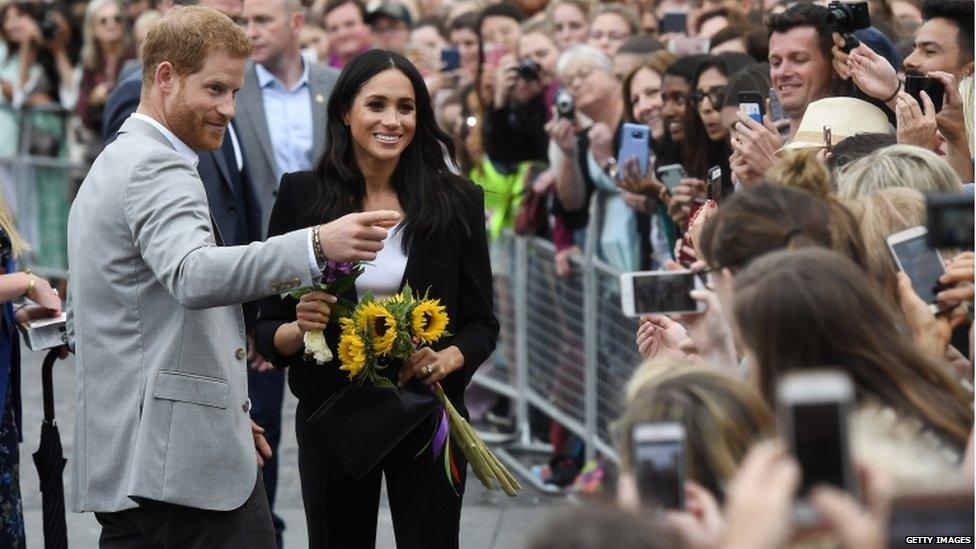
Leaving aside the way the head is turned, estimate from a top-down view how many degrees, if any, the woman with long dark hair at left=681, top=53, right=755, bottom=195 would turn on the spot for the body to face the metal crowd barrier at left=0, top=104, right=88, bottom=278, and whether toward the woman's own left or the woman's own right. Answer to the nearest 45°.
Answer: approximately 90° to the woman's own right

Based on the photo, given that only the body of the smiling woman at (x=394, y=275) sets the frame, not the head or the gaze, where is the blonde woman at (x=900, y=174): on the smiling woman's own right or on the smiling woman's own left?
on the smiling woman's own left

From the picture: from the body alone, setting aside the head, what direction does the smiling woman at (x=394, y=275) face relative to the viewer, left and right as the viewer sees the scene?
facing the viewer

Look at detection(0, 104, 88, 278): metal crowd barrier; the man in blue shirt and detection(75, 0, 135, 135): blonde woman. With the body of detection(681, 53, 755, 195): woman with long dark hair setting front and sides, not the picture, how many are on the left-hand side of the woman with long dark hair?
0

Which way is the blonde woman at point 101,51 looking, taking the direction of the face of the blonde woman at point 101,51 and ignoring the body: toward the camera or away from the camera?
toward the camera

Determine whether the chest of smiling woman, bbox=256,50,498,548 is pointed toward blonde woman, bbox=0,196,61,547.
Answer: no

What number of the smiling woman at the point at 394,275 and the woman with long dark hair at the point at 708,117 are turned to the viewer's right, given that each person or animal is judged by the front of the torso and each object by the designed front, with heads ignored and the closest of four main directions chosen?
0

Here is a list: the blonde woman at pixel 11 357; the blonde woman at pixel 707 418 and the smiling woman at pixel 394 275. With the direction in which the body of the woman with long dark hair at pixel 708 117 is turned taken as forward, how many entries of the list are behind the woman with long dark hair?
0

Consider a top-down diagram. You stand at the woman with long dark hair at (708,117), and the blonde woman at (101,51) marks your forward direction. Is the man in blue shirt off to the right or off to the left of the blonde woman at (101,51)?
left

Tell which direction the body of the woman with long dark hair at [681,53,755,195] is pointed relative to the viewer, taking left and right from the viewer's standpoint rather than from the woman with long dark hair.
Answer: facing the viewer and to the left of the viewer

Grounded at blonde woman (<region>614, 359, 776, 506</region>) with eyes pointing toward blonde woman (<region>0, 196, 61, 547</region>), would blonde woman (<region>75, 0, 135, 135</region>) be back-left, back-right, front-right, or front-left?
front-right

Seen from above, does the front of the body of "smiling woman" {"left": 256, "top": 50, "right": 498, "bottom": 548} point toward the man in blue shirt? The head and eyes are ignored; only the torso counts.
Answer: no

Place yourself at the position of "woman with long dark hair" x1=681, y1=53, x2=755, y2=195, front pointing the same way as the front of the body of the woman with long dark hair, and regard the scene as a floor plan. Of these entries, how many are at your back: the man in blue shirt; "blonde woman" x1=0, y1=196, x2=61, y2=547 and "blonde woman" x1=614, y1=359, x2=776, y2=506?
0

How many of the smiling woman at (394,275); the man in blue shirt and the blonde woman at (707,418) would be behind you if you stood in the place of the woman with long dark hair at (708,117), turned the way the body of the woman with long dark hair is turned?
0

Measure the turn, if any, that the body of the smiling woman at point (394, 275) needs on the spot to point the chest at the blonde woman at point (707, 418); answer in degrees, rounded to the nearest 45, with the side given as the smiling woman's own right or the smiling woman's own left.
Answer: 0° — they already face them

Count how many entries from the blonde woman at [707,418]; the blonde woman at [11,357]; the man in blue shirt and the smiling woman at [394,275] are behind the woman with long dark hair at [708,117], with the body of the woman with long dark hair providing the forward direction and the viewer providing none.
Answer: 0

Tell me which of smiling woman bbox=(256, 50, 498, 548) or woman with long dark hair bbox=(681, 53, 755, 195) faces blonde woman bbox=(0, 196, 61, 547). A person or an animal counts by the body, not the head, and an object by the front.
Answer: the woman with long dark hair

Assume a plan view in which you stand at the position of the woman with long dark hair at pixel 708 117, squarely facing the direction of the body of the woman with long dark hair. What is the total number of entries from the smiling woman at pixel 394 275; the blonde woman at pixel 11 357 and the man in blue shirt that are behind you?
0
